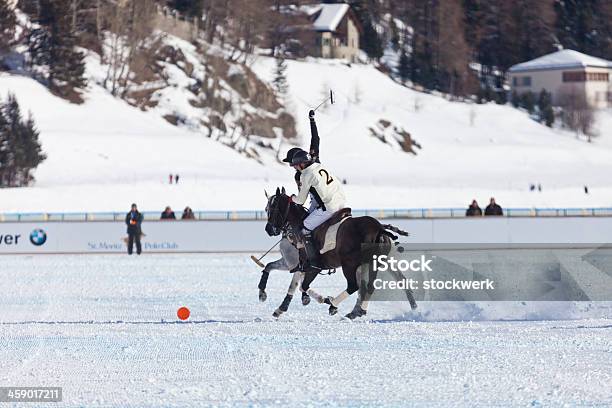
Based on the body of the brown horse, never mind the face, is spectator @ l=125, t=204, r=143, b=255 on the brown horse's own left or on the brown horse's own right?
on the brown horse's own right

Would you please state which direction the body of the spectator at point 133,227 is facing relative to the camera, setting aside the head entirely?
toward the camera

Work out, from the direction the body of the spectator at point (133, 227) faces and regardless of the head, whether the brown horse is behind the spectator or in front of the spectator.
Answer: in front

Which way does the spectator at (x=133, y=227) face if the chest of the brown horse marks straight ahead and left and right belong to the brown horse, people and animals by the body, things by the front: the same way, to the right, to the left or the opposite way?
to the left

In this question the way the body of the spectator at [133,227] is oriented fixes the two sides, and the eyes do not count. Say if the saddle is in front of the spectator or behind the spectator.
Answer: in front

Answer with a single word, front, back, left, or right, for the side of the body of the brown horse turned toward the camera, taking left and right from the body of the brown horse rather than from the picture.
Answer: left

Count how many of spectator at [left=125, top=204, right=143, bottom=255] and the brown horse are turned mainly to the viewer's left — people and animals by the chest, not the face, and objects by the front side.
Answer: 1
